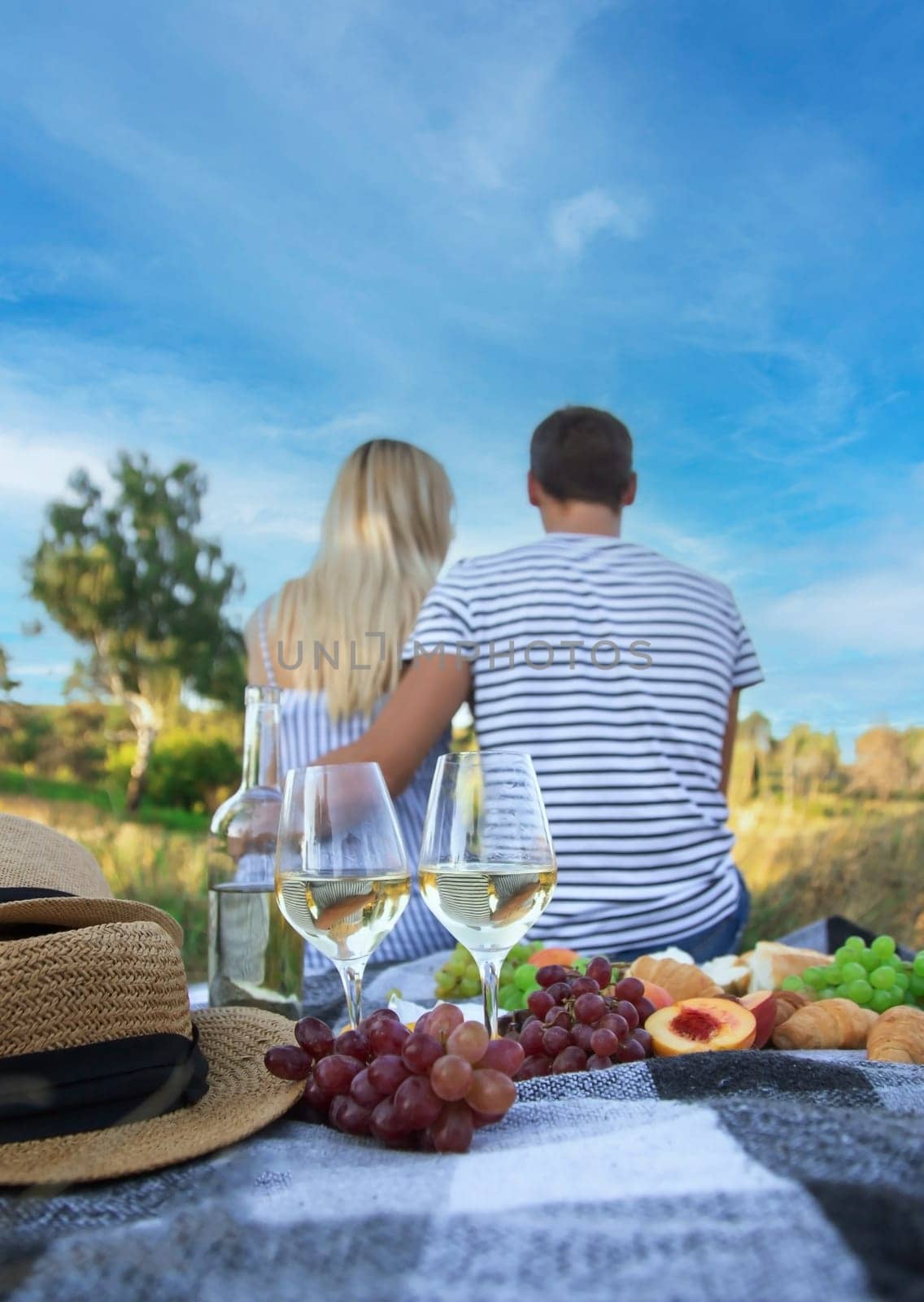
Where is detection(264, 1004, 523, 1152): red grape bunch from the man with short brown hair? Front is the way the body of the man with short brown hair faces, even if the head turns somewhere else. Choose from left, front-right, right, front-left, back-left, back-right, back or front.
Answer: back

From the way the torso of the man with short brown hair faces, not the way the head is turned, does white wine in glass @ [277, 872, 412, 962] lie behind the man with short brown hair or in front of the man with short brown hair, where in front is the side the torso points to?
behind

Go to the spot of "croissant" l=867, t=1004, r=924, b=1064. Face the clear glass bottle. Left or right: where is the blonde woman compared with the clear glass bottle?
right

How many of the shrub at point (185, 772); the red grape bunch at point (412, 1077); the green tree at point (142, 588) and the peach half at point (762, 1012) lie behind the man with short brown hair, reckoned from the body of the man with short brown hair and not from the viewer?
2

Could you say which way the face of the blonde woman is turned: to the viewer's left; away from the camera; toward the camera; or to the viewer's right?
away from the camera

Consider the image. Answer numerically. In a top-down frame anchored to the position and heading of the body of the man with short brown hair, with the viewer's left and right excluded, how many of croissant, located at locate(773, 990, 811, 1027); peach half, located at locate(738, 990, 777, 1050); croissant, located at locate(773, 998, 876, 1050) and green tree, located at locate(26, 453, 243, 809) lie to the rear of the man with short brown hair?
3

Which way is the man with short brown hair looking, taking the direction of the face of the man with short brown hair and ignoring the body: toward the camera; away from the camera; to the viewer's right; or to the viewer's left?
away from the camera

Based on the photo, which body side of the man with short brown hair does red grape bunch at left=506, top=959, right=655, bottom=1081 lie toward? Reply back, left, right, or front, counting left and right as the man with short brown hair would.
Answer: back

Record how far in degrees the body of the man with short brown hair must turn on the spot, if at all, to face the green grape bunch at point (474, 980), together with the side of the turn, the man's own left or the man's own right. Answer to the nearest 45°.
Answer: approximately 180°

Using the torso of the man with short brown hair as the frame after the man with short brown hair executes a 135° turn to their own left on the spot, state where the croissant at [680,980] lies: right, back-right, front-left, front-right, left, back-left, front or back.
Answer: front-left

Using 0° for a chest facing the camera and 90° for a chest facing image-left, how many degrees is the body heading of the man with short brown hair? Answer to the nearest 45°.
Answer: approximately 180°

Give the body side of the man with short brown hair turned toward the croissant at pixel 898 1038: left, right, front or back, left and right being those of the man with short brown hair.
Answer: back

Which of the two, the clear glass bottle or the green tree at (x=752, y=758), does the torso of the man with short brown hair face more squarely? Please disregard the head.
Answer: the green tree

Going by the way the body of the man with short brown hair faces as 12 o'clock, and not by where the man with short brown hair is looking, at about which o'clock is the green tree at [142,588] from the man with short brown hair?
The green tree is roughly at 11 o'clock from the man with short brown hair.

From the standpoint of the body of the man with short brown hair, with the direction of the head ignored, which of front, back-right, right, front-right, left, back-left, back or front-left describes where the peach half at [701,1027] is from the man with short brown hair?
back
